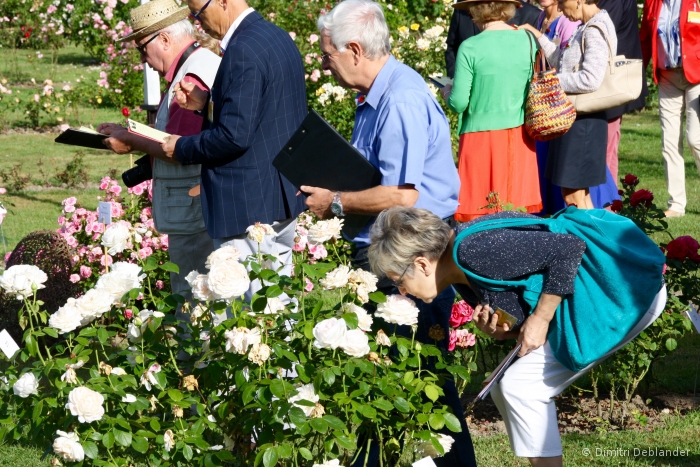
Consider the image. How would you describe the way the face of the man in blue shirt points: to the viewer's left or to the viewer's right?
to the viewer's left

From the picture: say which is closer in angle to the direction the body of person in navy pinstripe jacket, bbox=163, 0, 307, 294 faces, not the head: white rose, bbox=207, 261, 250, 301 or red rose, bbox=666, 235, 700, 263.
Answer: the white rose

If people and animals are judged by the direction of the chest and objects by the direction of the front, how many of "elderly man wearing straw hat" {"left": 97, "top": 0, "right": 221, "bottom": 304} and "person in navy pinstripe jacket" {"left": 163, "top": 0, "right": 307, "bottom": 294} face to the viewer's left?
2

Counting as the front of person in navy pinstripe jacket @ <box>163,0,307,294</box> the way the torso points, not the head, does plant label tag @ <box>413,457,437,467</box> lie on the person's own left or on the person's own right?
on the person's own left

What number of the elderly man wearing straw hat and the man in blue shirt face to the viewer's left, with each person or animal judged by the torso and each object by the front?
2

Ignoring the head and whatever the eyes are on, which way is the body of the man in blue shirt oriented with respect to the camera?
to the viewer's left

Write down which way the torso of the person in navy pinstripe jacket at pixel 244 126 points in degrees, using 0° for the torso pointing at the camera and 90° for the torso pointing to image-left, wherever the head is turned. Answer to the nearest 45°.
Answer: approximately 90°

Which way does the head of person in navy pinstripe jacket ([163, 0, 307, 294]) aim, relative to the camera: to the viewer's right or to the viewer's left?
to the viewer's left

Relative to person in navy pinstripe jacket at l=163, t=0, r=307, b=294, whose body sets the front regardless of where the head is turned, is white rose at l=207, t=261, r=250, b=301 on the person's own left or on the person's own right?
on the person's own left

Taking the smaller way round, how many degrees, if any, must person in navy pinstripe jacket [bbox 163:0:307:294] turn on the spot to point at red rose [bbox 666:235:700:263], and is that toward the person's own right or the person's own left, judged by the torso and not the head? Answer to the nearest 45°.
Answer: approximately 180°

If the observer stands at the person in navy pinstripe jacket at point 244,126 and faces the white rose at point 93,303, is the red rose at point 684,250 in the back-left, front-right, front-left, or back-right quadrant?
back-left

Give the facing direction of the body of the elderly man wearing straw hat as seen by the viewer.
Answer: to the viewer's left

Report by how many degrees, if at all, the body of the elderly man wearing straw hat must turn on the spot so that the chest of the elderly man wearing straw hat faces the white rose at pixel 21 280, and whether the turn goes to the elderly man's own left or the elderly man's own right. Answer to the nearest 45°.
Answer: approximately 90° to the elderly man's own left

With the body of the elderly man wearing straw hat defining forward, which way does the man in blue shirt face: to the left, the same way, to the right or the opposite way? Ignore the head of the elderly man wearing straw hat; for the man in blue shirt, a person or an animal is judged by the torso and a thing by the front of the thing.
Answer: the same way

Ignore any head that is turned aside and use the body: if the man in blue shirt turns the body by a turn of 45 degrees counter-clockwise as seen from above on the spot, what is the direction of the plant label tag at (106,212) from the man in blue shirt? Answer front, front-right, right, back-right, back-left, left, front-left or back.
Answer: right
